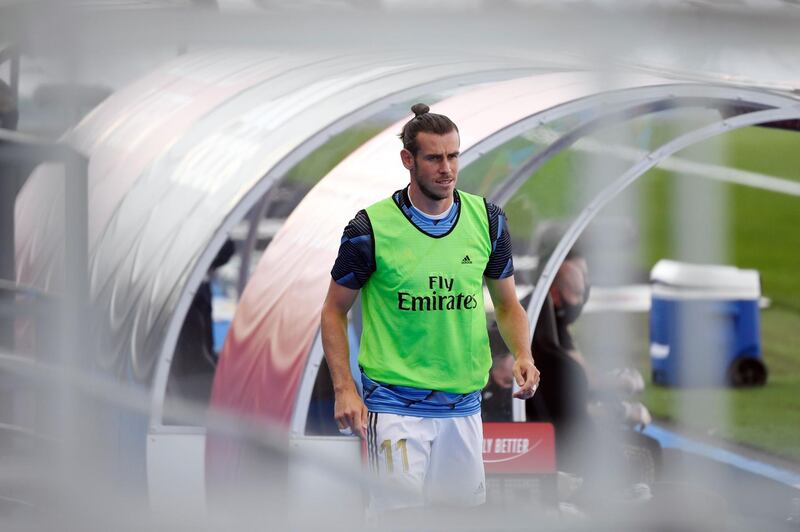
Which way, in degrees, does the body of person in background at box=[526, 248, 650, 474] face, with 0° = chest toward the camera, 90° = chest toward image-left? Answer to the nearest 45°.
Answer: approximately 270°

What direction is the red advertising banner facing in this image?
toward the camera

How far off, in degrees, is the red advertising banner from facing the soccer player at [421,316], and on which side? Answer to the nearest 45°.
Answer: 0° — it already faces them

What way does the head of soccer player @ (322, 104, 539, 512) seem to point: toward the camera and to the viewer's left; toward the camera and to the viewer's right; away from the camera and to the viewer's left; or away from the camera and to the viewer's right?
toward the camera and to the viewer's right
